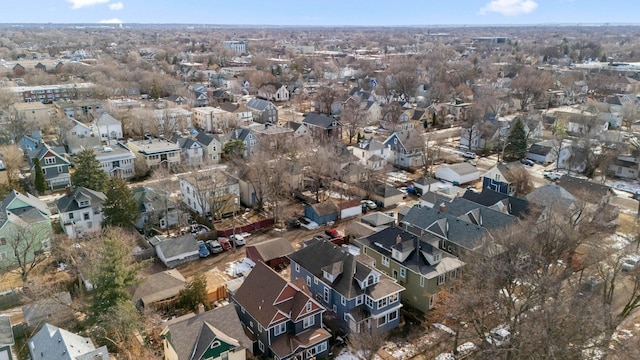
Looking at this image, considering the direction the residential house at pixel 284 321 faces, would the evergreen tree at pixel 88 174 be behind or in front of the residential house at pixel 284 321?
behind

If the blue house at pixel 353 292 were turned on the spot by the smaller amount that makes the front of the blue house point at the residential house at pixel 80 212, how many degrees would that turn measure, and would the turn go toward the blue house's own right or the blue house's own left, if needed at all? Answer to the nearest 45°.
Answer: approximately 180°

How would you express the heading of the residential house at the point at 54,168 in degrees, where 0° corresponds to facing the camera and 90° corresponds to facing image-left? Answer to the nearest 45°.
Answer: approximately 315°

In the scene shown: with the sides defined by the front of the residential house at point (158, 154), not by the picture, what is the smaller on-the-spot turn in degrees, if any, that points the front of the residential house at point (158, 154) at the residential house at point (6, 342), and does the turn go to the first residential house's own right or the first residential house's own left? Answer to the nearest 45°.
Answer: approximately 45° to the first residential house's own right

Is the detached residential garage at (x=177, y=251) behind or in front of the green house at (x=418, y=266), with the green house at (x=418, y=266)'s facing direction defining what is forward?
behind

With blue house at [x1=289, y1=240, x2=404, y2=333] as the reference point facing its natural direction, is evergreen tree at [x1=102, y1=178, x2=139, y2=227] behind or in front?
behind

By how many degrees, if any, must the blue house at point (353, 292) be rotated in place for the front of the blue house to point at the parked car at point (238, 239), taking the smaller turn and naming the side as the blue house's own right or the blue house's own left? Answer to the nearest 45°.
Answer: approximately 180°

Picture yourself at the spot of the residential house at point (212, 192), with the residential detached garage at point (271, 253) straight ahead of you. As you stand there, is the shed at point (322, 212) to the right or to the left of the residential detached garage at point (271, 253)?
left

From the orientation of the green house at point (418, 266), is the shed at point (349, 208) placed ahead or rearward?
rearward
